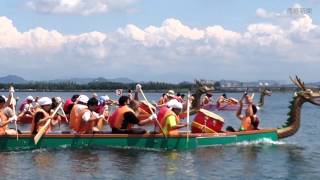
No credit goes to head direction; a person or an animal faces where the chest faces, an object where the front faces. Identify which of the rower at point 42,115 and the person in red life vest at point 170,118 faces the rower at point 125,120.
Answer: the rower at point 42,115

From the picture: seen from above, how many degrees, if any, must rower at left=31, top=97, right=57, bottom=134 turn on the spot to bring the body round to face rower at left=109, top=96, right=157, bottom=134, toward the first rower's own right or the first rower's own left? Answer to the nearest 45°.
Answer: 0° — they already face them

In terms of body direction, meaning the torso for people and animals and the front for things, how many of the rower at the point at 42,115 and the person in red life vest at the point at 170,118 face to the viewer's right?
2

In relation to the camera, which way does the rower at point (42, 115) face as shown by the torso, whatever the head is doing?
to the viewer's right

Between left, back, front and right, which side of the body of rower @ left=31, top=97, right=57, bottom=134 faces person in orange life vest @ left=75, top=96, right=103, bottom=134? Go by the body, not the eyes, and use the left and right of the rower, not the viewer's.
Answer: front

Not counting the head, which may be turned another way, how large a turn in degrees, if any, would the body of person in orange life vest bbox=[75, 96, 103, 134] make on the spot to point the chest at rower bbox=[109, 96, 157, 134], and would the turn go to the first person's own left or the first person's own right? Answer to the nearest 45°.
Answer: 0° — they already face them

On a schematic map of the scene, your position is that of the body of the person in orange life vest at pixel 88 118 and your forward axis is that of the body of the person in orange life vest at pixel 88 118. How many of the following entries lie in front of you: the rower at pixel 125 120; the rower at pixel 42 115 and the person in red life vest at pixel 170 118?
2

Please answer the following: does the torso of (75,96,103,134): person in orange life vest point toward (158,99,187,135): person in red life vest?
yes

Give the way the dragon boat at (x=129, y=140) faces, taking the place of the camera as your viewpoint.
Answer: facing to the right of the viewer

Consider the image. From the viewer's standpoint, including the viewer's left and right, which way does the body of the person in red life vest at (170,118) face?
facing to the right of the viewer

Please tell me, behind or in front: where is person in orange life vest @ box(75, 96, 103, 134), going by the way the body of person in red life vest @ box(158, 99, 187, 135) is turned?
behind

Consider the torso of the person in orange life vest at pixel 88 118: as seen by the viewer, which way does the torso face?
to the viewer's right

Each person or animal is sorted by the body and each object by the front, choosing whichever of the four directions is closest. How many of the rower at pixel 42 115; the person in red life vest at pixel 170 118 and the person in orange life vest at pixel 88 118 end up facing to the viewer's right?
3

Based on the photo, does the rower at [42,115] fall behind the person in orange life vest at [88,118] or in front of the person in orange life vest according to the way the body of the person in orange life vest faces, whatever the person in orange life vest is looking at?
behind
